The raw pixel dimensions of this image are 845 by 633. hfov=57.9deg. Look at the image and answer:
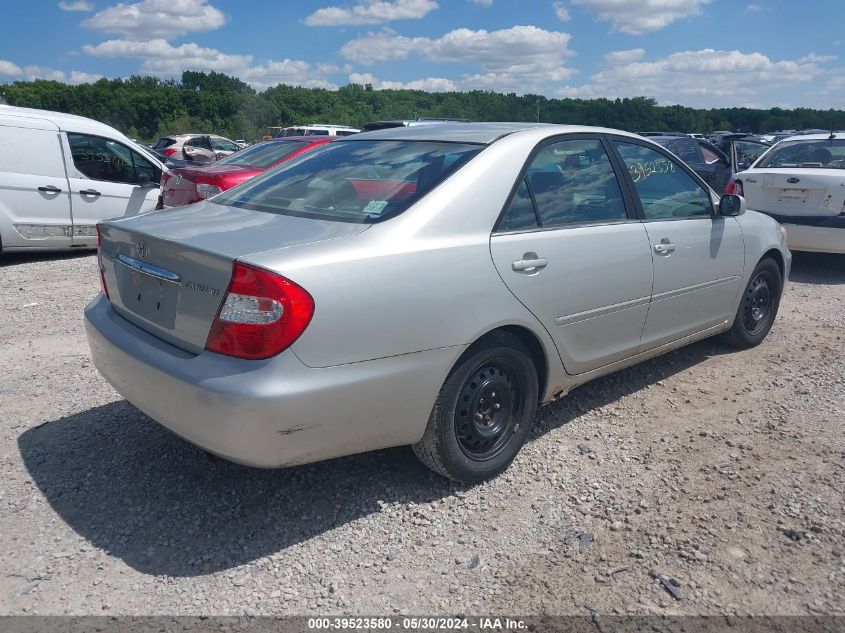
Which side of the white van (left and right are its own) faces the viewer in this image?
right

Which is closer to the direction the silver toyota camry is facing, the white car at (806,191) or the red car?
the white car

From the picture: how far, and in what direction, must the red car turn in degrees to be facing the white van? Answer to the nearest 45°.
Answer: approximately 135° to its left

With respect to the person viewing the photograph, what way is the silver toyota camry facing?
facing away from the viewer and to the right of the viewer

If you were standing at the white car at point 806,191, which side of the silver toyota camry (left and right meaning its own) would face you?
front

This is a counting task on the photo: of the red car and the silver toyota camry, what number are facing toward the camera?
0

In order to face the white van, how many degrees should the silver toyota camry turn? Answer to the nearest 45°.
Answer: approximately 90° to its left

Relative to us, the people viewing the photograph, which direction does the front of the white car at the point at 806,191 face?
facing away from the viewer and to the right of the viewer

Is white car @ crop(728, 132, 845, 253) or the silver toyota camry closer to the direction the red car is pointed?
the white car

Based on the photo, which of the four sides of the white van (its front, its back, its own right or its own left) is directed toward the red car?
front

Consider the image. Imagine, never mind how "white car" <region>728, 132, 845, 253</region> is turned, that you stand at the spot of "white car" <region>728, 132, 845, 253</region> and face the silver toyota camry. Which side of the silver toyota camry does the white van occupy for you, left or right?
right
